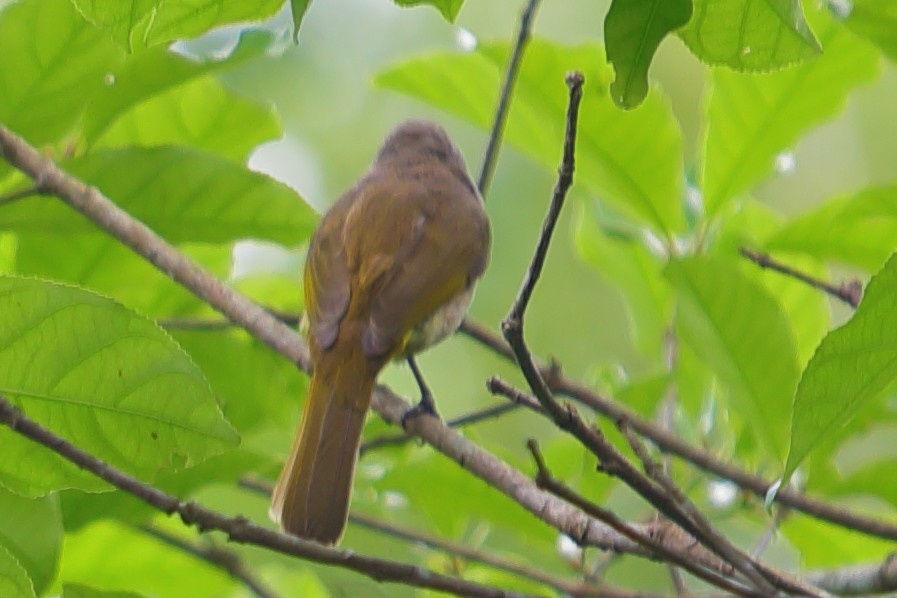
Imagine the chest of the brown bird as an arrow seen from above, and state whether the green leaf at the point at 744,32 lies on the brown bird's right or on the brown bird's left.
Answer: on the brown bird's right

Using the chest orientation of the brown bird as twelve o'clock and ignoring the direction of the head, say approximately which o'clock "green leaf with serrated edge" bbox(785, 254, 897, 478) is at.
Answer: The green leaf with serrated edge is roughly at 4 o'clock from the brown bird.

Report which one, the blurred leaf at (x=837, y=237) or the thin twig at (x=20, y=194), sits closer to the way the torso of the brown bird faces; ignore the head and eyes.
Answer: the blurred leaf

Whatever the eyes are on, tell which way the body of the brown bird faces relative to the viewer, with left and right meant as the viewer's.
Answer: facing away from the viewer and to the right of the viewer
